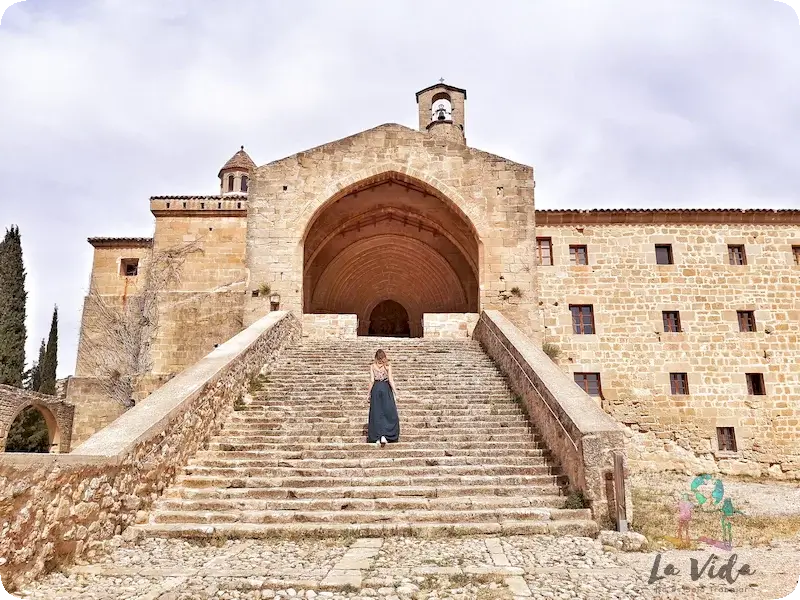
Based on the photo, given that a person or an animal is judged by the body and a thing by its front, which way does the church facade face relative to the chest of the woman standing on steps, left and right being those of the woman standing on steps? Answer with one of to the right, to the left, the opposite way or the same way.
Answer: the opposite way

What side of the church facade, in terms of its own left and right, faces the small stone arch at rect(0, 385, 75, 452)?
right

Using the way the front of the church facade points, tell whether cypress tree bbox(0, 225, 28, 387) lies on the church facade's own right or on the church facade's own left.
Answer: on the church facade's own right

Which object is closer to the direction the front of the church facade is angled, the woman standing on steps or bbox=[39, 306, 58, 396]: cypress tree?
the woman standing on steps

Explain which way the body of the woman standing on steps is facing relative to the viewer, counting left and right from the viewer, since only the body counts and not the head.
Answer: facing away from the viewer

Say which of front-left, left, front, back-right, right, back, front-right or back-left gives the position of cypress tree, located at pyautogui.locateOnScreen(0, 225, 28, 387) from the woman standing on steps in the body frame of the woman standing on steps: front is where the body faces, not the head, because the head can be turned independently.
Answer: front-left

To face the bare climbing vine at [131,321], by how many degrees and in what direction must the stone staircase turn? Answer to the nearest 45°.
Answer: approximately 135° to its right

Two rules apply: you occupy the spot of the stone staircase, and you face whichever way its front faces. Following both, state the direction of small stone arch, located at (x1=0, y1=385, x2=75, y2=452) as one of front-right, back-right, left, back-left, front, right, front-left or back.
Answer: back-right
